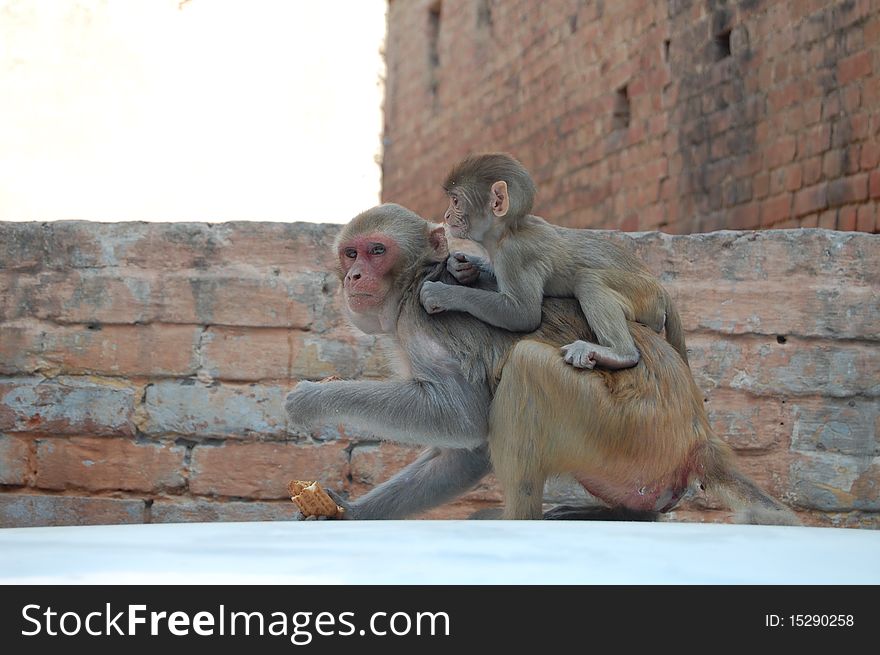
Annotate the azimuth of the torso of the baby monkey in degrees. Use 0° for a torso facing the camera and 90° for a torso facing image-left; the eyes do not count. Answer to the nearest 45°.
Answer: approximately 90°

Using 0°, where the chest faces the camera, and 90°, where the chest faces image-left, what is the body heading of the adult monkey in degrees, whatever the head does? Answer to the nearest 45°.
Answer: approximately 90°
